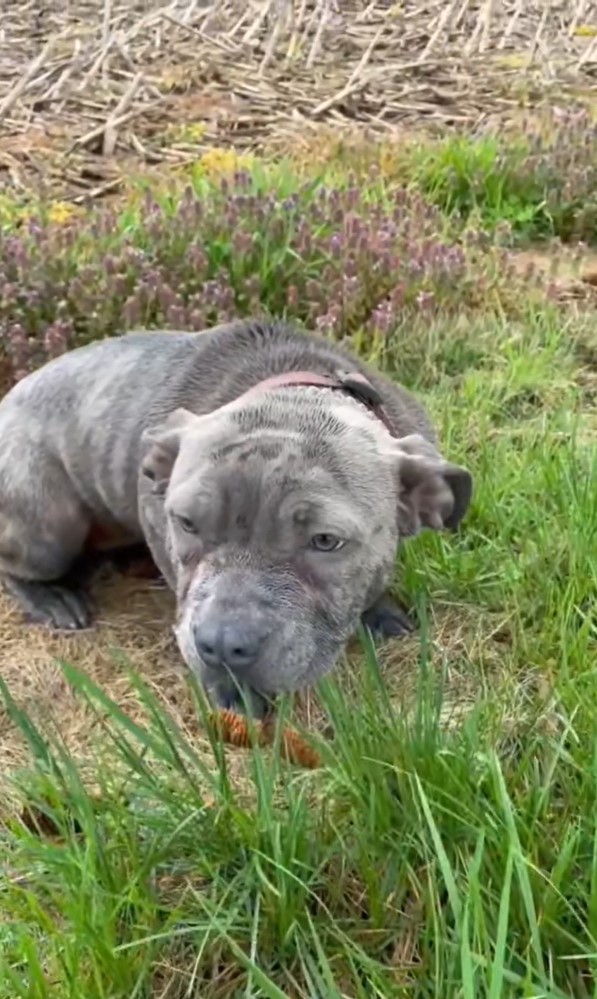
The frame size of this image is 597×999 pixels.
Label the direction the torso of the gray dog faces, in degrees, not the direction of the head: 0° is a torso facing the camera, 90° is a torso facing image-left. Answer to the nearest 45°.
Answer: approximately 315°
